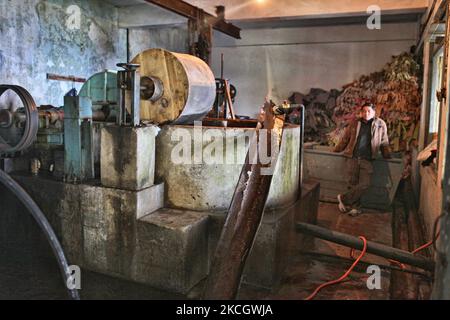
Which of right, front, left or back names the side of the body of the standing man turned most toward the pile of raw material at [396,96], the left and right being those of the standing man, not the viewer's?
back

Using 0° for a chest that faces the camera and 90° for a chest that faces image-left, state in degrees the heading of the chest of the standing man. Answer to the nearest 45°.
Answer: approximately 0°

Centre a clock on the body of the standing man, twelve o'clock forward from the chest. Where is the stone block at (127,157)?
The stone block is roughly at 1 o'clock from the standing man.

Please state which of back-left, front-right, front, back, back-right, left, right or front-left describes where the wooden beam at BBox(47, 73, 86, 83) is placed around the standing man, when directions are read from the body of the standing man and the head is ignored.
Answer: right

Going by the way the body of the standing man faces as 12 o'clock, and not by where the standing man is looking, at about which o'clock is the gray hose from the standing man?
The gray hose is roughly at 1 o'clock from the standing man.

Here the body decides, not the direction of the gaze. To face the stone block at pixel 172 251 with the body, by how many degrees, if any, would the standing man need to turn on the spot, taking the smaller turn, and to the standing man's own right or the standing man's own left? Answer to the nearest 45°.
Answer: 0° — they already face it

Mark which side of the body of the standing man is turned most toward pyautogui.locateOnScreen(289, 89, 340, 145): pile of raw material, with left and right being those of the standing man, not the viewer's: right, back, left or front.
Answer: back

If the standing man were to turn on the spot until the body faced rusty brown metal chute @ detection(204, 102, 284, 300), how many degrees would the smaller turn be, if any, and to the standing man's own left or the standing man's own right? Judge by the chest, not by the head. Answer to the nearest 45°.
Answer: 0° — they already face it

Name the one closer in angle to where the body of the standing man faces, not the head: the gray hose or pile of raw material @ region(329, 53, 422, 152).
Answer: the gray hose

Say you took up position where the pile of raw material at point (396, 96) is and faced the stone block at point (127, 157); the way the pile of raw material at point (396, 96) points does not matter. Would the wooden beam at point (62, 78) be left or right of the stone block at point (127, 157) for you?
right

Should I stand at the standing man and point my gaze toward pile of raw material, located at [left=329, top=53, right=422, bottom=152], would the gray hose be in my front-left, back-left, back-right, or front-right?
back-left

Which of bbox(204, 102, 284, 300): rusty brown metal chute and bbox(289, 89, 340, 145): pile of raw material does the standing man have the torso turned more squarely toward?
the rusty brown metal chute
